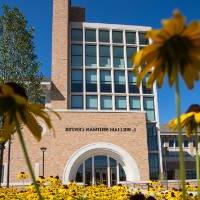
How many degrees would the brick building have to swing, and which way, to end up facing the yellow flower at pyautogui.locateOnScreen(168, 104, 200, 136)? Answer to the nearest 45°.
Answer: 0° — it already faces it

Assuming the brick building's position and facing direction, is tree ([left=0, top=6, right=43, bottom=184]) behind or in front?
in front

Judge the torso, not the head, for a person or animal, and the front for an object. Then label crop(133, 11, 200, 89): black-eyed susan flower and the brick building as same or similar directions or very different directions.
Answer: very different directions

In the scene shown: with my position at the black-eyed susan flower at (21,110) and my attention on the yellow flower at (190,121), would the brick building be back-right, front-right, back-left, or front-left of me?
front-left

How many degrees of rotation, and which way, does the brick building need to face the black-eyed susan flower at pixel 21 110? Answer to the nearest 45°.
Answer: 0° — it already faces it

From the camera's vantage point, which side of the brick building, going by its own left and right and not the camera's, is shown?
front

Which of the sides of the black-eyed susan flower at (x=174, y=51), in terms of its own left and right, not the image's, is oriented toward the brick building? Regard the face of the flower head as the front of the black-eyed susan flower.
front

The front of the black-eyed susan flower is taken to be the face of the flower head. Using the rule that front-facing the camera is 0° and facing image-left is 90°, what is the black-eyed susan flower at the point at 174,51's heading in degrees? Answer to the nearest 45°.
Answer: approximately 180°

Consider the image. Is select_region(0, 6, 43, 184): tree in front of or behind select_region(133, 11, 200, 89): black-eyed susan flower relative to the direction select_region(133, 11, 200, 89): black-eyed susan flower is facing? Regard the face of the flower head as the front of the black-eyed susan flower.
in front

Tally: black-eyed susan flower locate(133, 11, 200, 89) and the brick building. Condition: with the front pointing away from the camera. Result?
1
